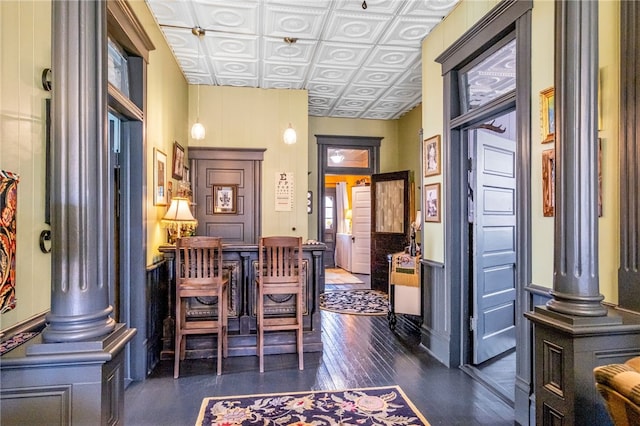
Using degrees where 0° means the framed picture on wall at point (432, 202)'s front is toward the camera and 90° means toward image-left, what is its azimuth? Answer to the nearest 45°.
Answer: approximately 45°

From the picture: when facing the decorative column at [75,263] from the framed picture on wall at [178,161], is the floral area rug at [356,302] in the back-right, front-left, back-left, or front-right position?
back-left

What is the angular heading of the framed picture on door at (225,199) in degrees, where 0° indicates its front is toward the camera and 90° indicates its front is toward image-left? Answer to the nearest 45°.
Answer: approximately 0°

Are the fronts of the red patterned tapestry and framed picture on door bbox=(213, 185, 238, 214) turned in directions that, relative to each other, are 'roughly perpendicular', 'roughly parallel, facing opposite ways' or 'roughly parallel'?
roughly perpendicular

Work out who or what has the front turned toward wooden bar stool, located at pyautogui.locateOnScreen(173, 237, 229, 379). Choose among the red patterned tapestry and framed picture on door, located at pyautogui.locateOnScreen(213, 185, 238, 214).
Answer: the framed picture on door

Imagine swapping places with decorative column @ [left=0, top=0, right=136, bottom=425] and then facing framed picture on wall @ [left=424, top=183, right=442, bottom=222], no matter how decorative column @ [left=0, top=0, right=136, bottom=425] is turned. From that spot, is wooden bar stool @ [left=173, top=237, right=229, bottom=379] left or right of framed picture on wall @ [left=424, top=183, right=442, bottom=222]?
left

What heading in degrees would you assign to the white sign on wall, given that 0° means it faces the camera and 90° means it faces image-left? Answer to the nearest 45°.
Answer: approximately 0°

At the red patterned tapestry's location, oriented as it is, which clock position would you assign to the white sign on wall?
The white sign on wall is roughly at 9 o'clock from the red patterned tapestry.

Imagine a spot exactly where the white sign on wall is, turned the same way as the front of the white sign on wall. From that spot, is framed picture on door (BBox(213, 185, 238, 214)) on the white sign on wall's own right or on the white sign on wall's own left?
on the white sign on wall's own right
